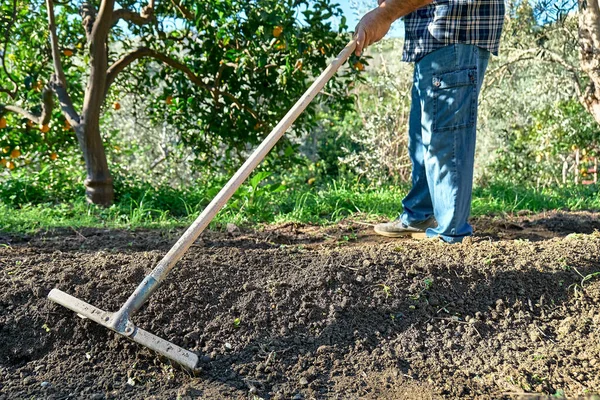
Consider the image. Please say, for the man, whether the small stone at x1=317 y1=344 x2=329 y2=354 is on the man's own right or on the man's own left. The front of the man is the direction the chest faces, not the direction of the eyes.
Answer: on the man's own left

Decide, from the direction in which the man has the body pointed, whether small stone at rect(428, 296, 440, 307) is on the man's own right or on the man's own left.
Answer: on the man's own left

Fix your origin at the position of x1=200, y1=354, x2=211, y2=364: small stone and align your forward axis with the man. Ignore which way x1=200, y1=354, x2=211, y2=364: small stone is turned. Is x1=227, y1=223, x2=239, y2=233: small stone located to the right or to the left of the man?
left

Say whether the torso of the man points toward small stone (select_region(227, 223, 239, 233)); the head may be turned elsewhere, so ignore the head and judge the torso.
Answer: yes

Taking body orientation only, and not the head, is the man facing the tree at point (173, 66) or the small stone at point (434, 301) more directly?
the tree

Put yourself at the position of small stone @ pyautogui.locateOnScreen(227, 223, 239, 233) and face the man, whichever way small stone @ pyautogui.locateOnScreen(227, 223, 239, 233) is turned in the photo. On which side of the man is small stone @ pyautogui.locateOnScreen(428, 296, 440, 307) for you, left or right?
right

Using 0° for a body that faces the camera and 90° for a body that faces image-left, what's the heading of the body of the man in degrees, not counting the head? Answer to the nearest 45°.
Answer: approximately 90°

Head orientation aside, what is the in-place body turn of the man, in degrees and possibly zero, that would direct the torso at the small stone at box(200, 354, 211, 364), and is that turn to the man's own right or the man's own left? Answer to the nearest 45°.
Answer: approximately 45° to the man's own left
